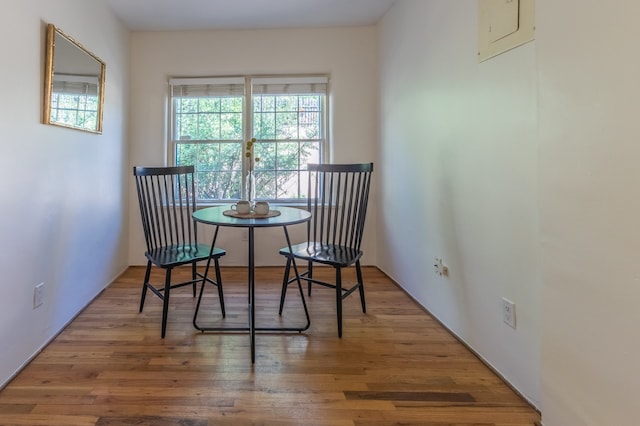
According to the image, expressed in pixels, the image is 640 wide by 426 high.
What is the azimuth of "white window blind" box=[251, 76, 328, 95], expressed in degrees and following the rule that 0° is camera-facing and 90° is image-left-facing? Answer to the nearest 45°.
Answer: approximately 0°

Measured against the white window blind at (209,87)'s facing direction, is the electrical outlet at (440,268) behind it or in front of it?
in front

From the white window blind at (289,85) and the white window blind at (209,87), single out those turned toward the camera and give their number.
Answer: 2

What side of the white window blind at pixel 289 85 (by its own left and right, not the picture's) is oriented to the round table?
front

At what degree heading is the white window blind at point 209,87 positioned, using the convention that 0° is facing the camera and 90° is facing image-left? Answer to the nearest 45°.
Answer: approximately 0°
